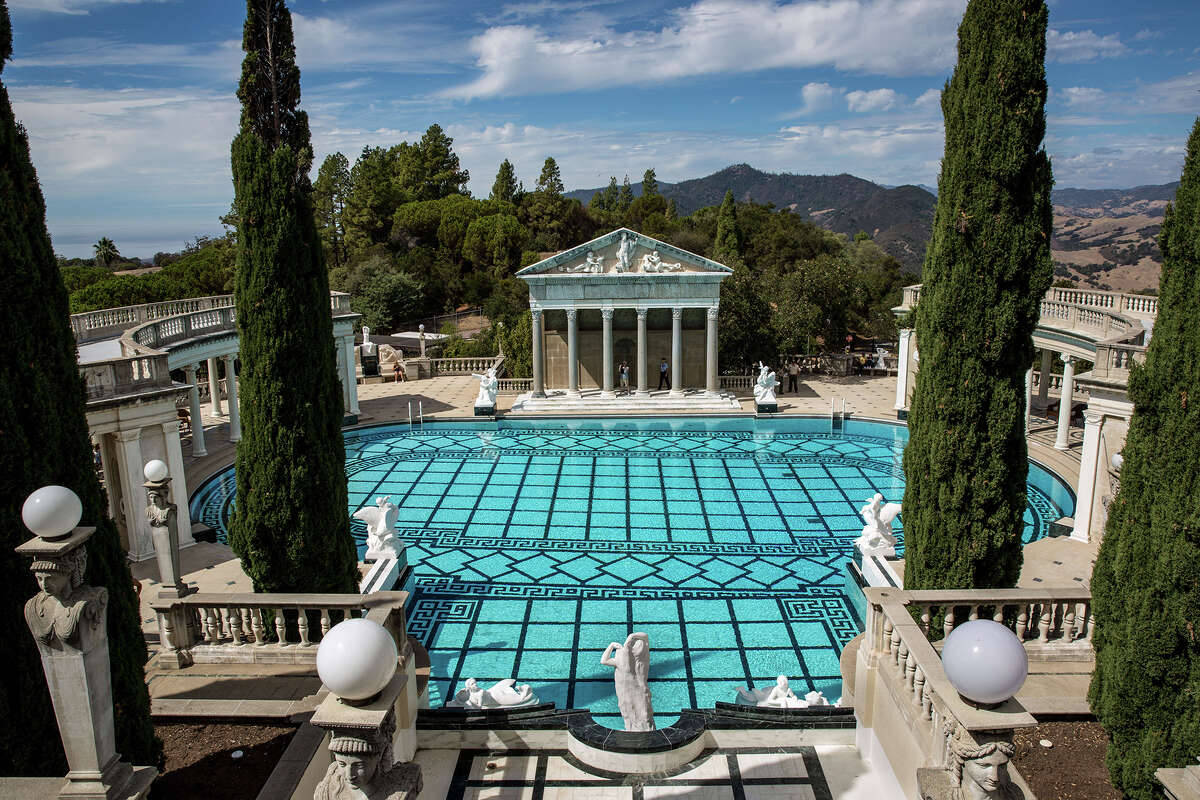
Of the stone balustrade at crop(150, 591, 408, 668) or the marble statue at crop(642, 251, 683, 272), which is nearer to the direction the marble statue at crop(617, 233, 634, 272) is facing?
the stone balustrade

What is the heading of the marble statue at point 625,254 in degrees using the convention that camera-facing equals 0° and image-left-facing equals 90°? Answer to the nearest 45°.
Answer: approximately 0°

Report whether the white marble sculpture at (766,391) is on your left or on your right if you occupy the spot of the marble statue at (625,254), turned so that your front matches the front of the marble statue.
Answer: on your left

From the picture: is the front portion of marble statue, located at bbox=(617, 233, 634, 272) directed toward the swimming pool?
yes

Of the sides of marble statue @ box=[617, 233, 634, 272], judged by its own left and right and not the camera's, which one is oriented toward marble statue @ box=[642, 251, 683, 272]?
left

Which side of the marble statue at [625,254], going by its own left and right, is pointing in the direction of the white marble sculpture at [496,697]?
front

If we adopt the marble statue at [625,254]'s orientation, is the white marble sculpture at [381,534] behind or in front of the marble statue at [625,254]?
in front

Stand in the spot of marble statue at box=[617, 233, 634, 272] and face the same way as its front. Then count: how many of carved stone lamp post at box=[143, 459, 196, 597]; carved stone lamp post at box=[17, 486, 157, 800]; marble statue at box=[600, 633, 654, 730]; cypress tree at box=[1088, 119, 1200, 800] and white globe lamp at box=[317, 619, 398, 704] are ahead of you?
5

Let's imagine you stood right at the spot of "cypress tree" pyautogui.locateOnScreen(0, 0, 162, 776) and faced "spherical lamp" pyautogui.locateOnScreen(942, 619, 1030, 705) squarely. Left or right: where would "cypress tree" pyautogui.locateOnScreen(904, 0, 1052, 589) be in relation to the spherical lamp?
left

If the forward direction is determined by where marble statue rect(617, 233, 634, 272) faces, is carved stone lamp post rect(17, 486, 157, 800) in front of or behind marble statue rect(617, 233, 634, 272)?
in front

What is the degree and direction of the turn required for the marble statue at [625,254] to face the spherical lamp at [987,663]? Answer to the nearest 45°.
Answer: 0° — it already faces it

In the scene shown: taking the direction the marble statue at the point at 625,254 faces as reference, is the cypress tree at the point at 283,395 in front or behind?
in front

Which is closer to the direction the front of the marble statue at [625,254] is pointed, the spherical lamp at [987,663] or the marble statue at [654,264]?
the spherical lamp

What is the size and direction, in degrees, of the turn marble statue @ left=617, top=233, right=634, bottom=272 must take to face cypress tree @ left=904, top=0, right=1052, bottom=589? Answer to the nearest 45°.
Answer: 0° — it already faces it
